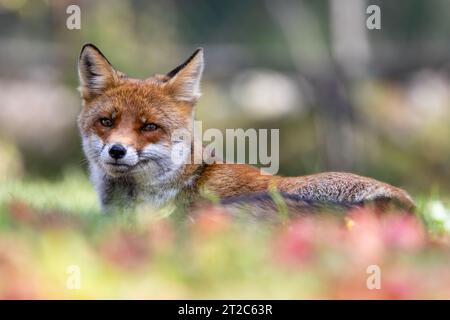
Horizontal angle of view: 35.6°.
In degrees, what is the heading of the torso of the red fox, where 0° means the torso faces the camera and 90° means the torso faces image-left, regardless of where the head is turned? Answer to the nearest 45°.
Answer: approximately 45°
